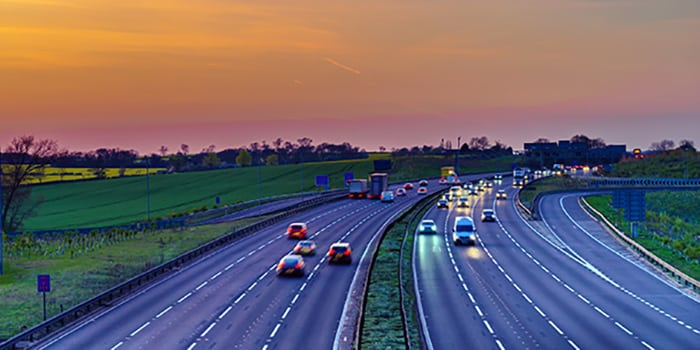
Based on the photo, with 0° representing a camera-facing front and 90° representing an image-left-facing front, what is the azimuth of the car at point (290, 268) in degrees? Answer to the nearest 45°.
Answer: approximately 180°
